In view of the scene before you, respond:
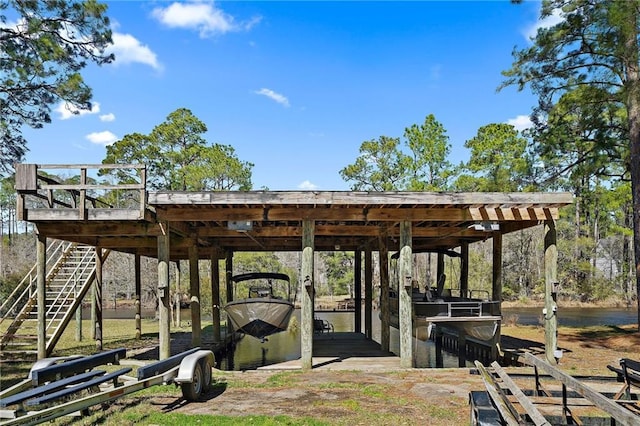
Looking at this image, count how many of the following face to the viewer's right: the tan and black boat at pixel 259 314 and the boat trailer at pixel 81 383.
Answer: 0

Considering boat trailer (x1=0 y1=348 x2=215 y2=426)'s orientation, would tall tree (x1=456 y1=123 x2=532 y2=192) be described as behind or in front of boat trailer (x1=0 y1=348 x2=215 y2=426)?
behind

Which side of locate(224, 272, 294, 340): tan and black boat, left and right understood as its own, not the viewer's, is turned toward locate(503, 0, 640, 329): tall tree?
left

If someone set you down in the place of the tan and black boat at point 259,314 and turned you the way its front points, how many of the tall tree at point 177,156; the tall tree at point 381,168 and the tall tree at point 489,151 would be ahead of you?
0

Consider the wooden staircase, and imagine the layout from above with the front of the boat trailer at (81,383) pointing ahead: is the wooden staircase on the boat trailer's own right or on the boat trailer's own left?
on the boat trailer's own right

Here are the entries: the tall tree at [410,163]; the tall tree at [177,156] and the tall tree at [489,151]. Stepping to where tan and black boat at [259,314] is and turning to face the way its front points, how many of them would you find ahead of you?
0

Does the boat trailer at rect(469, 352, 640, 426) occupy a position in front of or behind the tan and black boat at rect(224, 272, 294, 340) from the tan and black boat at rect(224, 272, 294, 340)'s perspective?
in front

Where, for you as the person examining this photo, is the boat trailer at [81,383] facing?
facing the viewer and to the left of the viewer

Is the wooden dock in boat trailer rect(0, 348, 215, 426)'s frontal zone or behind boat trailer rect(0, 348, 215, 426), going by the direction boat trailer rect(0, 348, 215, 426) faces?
behind

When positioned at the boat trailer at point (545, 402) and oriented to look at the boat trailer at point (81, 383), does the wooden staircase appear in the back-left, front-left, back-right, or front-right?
front-right

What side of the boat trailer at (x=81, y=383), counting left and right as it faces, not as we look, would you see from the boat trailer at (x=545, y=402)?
left

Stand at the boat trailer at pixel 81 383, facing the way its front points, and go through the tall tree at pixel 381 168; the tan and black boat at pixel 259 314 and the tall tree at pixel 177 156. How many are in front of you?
0

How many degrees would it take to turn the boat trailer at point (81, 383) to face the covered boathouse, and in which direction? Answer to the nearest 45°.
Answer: approximately 180°

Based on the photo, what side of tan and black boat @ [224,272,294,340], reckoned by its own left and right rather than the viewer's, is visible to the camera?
front

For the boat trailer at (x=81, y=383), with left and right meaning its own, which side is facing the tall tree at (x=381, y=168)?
back
